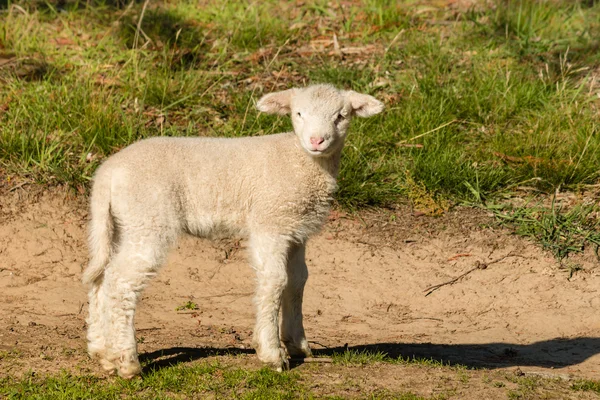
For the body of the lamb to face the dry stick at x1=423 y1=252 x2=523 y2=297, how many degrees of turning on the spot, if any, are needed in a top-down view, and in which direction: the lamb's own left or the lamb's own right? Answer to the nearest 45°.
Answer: approximately 45° to the lamb's own left

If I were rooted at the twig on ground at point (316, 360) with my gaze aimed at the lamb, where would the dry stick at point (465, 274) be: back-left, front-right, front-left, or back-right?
back-right

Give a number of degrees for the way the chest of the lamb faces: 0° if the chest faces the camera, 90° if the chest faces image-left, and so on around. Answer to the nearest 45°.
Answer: approximately 270°
